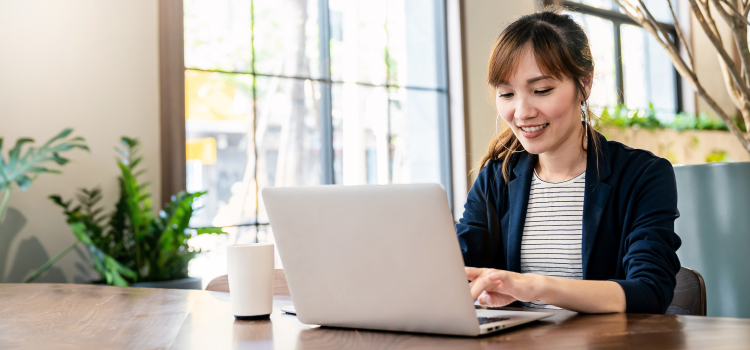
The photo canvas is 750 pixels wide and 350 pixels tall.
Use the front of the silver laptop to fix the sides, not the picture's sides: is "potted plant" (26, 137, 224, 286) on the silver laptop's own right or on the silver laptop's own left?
on the silver laptop's own left

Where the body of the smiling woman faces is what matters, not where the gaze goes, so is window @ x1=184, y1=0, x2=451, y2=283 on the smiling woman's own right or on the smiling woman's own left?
on the smiling woman's own right

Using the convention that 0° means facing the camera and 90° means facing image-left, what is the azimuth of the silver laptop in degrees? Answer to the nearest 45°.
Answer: approximately 225°

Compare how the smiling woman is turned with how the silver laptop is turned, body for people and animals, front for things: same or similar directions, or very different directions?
very different directions

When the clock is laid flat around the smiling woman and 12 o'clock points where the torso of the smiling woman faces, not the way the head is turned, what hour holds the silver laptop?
The silver laptop is roughly at 11 o'clock from the smiling woman.

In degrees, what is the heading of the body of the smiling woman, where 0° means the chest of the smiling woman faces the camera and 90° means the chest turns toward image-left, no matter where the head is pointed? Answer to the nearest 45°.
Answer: approximately 45°

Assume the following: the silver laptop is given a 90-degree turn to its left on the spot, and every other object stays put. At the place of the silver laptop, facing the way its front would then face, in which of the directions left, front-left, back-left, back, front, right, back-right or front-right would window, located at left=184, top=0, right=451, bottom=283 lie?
front-right

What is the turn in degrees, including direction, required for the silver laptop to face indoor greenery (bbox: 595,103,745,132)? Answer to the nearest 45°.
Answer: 0° — it already faces it

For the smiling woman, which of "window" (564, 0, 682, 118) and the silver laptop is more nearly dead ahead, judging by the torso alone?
the silver laptop
